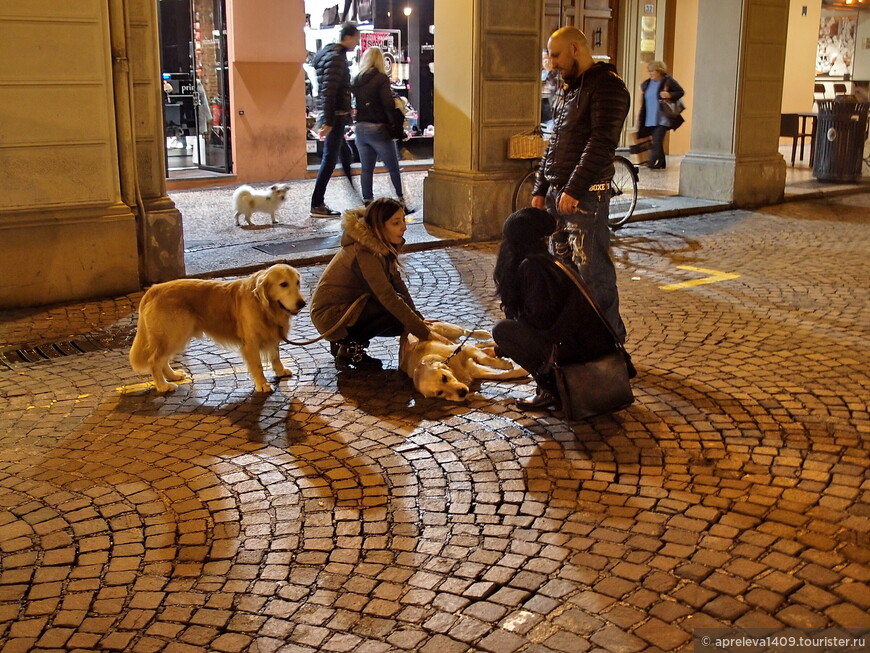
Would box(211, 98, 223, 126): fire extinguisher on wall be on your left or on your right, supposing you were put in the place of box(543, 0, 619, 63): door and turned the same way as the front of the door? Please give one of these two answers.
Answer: on your right

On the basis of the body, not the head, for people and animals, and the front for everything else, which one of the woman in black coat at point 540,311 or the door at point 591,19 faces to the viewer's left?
the woman in black coat

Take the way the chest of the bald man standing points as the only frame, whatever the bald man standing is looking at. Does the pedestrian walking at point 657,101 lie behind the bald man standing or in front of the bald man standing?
behind

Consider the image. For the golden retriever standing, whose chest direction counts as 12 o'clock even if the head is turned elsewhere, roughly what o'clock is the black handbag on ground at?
The black handbag on ground is roughly at 1 o'clock from the golden retriever standing.

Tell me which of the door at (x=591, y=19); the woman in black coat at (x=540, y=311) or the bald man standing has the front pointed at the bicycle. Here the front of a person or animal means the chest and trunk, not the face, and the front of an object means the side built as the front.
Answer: the door

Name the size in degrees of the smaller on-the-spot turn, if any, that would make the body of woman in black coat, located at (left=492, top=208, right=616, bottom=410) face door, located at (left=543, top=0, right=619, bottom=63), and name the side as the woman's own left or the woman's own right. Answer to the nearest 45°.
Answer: approximately 90° to the woman's own right

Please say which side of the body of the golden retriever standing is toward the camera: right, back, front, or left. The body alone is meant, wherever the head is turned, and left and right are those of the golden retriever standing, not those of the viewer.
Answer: right

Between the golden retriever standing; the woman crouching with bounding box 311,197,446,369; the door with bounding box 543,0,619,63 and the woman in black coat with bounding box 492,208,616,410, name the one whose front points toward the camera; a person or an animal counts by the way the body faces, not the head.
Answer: the door

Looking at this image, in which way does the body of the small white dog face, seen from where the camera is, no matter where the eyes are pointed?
to the viewer's right

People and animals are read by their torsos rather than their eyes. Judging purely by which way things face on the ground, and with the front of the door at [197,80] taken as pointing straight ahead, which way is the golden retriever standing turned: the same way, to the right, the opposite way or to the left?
to the left

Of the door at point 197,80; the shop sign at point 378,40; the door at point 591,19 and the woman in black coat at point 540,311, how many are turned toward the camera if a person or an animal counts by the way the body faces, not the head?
3

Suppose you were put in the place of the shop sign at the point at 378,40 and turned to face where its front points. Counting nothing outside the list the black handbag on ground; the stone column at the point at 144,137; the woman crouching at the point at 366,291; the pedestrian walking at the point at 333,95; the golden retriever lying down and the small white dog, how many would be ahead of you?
6
